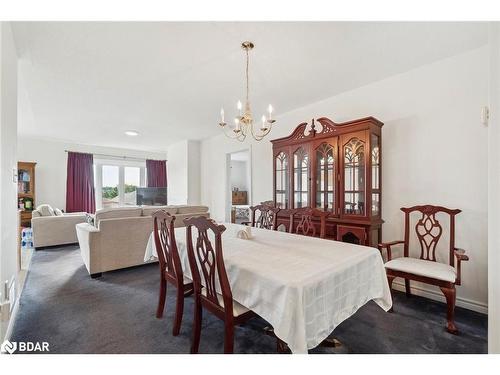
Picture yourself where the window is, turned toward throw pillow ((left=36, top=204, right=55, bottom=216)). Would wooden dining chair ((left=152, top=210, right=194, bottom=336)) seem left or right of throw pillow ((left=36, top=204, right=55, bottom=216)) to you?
left

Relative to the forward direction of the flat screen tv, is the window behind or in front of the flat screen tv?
behind

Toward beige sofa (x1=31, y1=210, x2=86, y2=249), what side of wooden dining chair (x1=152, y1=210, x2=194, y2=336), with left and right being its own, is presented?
left

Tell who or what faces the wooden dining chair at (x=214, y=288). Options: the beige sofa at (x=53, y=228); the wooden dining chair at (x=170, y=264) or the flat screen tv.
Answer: the flat screen tv

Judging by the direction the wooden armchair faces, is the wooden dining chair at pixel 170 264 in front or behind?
in front

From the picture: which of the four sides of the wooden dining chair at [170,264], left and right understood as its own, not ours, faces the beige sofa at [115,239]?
left

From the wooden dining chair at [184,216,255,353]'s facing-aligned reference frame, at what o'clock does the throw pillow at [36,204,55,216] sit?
The throw pillow is roughly at 9 o'clock from the wooden dining chair.

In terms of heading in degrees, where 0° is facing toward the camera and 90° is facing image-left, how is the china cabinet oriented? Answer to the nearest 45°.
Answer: approximately 45°
